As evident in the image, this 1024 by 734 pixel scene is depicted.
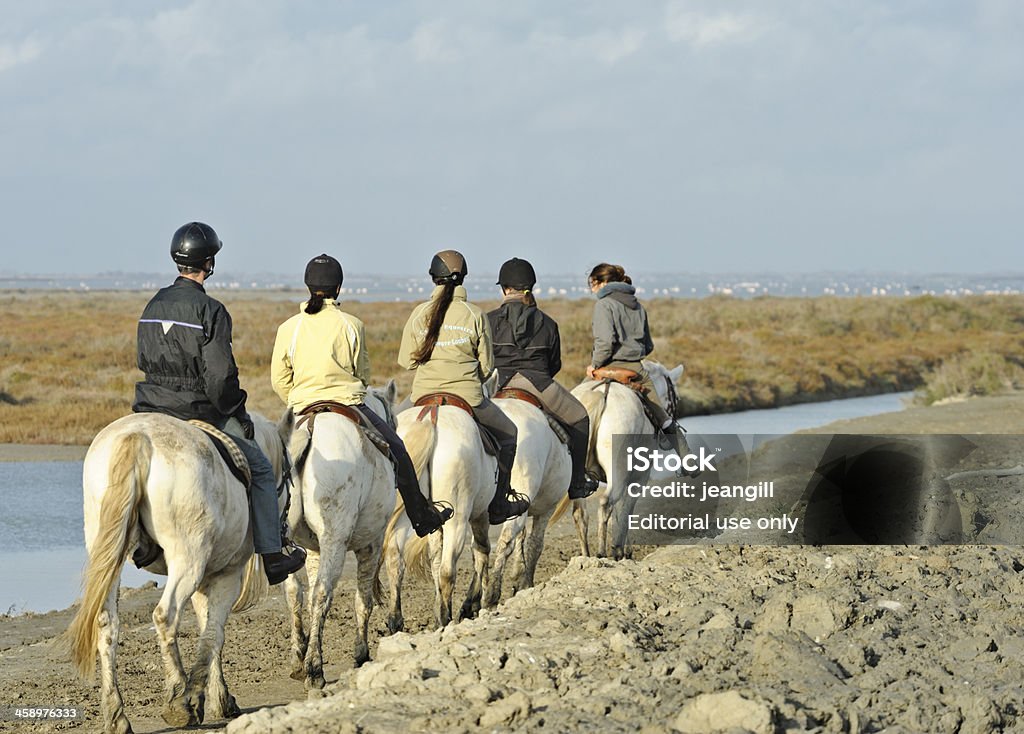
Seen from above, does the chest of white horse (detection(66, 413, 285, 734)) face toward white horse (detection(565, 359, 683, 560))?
yes

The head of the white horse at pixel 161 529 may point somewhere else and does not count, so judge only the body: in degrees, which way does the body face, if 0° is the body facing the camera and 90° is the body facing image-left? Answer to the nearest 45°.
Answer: approximately 225°

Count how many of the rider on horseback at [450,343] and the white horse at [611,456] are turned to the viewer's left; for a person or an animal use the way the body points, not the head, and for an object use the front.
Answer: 0

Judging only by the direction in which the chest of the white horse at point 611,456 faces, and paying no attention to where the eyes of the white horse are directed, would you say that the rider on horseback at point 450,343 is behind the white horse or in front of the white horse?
behind

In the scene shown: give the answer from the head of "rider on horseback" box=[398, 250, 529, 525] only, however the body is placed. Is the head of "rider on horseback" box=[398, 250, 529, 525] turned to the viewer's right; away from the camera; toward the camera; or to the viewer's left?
away from the camera

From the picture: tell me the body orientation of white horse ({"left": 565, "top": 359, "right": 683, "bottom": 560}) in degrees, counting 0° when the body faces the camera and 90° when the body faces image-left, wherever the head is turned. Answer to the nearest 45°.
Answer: approximately 225°

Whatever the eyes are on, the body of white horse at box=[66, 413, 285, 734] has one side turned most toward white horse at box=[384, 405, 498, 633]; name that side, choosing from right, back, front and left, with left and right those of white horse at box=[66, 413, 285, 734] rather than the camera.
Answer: front

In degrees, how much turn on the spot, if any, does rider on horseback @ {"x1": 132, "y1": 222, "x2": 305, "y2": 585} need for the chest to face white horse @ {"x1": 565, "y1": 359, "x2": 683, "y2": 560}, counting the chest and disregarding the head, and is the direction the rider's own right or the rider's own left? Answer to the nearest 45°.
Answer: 0° — they already face it

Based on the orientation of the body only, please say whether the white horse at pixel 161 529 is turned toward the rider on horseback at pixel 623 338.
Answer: yes

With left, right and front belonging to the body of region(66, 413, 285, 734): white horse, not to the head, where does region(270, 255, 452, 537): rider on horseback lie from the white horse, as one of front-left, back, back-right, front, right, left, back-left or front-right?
front

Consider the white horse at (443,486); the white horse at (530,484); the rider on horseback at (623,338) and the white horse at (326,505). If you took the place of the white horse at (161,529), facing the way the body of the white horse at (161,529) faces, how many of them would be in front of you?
4

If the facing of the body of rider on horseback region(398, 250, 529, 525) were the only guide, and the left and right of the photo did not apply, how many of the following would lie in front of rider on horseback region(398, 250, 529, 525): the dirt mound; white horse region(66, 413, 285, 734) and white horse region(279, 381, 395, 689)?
0

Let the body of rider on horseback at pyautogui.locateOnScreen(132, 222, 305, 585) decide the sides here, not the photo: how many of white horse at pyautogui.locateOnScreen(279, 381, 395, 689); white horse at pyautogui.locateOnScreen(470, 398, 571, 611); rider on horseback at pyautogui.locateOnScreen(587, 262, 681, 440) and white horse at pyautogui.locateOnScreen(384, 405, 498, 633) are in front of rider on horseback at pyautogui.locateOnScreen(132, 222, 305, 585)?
4

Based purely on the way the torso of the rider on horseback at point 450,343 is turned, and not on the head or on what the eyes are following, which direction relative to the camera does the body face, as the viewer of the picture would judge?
away from the camera

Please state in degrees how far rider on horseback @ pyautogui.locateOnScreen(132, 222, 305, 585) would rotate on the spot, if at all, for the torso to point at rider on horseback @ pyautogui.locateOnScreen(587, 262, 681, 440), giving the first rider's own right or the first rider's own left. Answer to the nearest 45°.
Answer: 0° — they already face them

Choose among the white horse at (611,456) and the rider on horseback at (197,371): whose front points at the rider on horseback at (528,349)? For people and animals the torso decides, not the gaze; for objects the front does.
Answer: the rider on horseback at (197,371)

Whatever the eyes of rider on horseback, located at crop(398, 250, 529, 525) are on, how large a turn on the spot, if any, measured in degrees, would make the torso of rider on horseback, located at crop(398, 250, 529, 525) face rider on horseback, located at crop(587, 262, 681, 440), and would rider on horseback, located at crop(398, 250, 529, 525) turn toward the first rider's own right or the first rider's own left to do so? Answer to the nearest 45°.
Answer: approximately 45° to the first rider's own right

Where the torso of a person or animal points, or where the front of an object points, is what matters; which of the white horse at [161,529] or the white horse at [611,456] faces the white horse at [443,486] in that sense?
the white horse at [161,529]

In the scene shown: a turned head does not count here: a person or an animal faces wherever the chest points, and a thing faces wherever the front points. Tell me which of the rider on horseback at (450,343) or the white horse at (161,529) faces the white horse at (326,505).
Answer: the white horse at (161,529)
